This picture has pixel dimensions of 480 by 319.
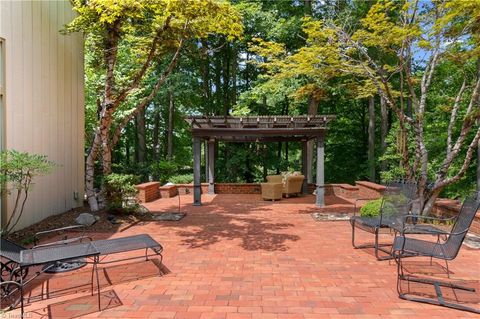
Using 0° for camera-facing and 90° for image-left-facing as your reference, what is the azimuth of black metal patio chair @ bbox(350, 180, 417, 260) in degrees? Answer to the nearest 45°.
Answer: approximately 45°

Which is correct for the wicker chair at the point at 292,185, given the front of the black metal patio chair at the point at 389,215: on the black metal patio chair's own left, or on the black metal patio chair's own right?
on the black metal patio chair's own right

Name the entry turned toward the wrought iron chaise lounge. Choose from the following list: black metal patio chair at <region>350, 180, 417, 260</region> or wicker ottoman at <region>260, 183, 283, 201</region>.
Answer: the black metal patio chair

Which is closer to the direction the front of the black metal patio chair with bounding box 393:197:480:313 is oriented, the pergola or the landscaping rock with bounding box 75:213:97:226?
the landscaping rock

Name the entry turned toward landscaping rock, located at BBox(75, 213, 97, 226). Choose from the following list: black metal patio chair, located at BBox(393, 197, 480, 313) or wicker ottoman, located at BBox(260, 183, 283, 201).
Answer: the black metal patio chair

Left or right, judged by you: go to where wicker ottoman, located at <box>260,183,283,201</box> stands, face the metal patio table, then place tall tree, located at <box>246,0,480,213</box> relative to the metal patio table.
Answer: left

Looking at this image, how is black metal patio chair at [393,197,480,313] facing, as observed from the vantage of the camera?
facing to the left of the viewer

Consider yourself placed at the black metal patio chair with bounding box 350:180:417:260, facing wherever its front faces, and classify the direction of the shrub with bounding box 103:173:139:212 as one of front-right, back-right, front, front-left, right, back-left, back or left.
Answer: front-right
